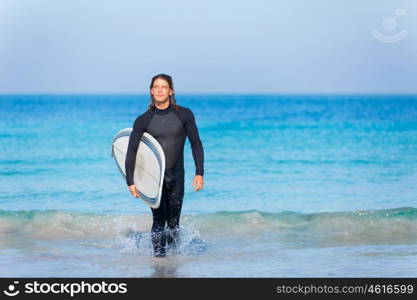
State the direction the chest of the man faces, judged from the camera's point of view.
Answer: toward the camera

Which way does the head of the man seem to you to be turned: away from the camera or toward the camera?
toward the camera
